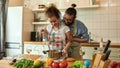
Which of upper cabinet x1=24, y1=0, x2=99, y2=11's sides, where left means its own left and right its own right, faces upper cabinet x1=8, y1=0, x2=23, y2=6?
right

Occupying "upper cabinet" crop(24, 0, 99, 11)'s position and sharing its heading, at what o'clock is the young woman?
The young woman is roughly at 12 o'clock from the upper cabinet.

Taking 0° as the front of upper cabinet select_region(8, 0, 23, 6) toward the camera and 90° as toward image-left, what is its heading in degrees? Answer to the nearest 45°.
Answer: approximately 0°

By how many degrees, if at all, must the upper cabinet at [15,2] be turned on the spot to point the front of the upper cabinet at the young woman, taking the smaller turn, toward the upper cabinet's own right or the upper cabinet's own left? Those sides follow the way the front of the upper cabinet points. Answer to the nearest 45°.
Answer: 0° — it already faces them

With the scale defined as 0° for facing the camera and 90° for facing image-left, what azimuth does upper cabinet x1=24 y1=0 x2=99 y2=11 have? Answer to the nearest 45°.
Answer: approximately 0°

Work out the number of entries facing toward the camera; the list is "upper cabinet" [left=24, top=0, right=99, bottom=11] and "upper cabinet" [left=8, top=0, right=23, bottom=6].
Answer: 2

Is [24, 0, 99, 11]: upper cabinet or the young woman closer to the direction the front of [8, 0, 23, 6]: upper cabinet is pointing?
the young woman

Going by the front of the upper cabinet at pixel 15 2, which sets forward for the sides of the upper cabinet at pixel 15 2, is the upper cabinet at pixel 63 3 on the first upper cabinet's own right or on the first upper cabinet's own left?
on the first upper cabinet's own left
